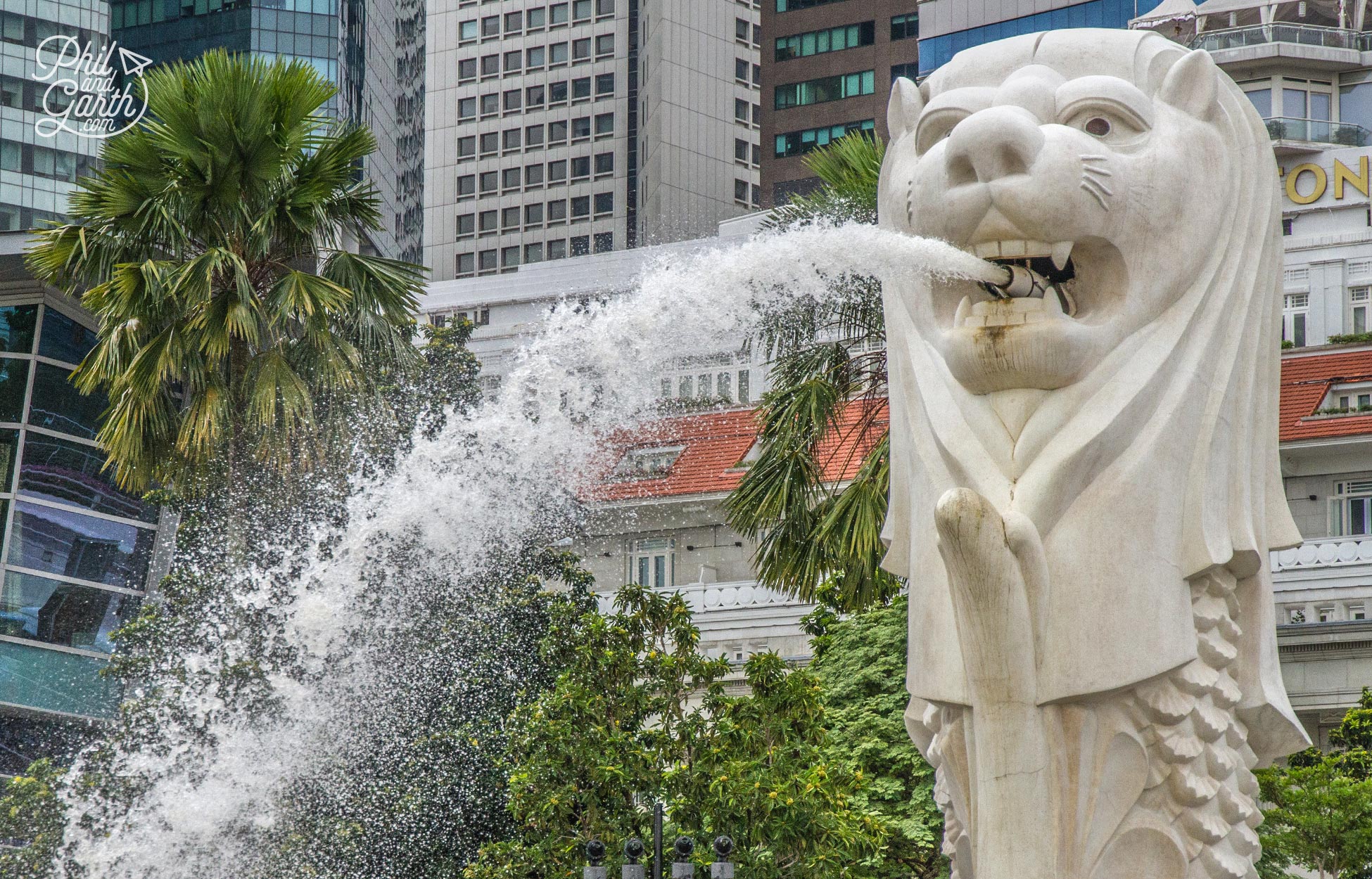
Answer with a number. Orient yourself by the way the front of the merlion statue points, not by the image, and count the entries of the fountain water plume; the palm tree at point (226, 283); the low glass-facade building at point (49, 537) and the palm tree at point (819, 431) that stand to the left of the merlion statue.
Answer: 0

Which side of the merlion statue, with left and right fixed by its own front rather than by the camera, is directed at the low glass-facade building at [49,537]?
right

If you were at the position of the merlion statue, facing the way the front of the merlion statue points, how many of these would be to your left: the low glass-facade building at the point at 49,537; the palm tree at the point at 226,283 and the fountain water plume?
0

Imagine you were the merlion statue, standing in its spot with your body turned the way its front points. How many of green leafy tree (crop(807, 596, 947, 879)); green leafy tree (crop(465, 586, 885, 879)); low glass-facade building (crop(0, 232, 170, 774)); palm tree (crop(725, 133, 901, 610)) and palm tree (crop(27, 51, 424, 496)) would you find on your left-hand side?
0

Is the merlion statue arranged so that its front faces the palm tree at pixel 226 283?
no

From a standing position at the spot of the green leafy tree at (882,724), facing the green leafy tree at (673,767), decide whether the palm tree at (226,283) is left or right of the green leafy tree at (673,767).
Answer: right

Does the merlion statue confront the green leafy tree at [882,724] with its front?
no

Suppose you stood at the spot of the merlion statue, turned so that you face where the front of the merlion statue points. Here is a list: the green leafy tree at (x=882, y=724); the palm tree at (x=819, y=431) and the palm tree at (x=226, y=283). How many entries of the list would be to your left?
0

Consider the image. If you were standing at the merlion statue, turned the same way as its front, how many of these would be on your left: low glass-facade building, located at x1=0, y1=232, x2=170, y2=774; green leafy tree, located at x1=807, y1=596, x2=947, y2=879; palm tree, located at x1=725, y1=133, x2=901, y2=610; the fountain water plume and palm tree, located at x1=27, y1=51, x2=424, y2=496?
0

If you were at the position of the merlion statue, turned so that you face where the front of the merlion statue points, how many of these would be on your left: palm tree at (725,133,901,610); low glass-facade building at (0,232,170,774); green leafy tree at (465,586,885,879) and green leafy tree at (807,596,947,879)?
0

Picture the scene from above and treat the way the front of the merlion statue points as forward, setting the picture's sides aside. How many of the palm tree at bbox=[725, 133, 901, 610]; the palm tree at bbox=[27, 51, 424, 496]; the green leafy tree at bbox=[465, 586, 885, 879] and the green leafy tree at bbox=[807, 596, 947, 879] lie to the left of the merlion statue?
0

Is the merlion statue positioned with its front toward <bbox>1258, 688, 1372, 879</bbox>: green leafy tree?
no

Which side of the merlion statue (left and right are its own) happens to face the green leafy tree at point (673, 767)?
right
